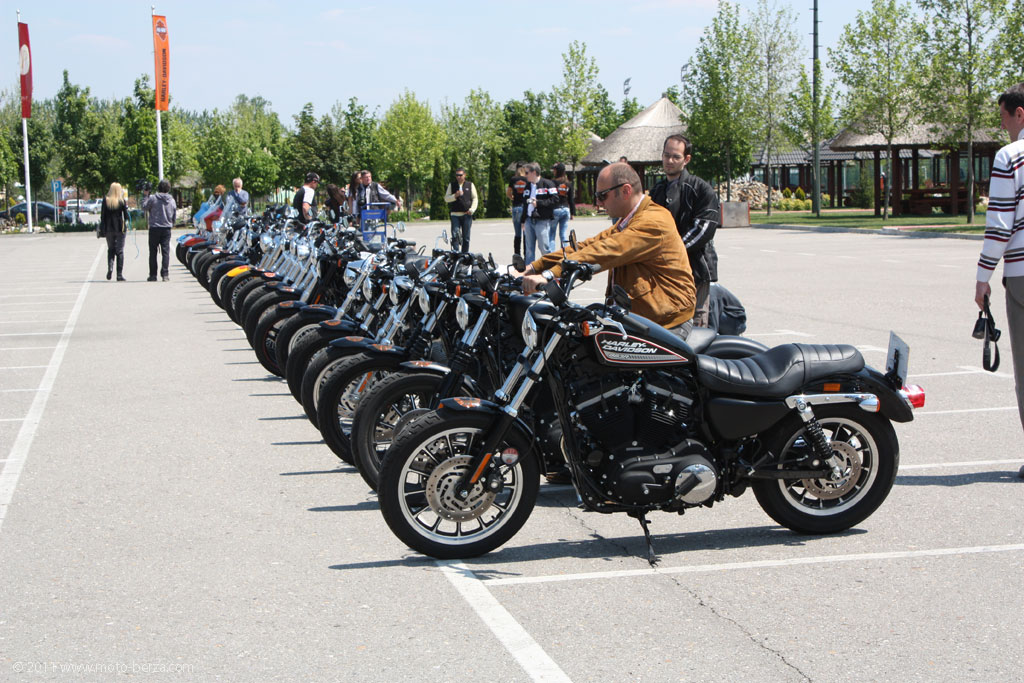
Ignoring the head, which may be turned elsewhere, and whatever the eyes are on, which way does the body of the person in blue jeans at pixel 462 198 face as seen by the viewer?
toward the camera

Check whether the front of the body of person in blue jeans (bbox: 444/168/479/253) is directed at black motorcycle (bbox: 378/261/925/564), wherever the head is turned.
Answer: yes

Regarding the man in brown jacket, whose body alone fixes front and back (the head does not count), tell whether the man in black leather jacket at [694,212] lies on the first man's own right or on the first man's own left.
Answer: on the first man's own right

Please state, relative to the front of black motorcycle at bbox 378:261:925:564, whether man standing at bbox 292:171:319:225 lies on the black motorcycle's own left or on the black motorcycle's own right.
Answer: on the black motorcycle's own right

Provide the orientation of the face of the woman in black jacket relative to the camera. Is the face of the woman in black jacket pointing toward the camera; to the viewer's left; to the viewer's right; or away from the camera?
away from the camera

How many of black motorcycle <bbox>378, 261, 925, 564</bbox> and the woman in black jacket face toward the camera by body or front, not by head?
0

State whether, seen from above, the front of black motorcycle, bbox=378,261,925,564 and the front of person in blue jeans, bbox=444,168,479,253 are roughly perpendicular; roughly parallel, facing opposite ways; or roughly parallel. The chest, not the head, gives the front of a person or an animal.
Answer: roughly perpendicular

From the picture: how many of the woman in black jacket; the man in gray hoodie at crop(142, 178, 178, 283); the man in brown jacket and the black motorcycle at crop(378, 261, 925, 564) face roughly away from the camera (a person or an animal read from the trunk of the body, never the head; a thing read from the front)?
2

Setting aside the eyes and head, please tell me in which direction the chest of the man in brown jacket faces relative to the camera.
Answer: to the viewer's left

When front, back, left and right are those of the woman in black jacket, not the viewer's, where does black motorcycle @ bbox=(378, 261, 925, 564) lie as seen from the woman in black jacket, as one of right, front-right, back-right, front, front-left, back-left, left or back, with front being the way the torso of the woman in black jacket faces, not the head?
back

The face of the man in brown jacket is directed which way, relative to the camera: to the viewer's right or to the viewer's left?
to the viewer's left

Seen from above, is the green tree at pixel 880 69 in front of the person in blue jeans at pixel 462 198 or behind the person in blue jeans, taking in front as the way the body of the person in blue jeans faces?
behind

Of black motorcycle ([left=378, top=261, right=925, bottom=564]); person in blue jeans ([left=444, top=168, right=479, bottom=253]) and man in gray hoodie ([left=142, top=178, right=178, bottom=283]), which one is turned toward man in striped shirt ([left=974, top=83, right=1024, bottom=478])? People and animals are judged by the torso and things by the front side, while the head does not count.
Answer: the person in blue jeans
